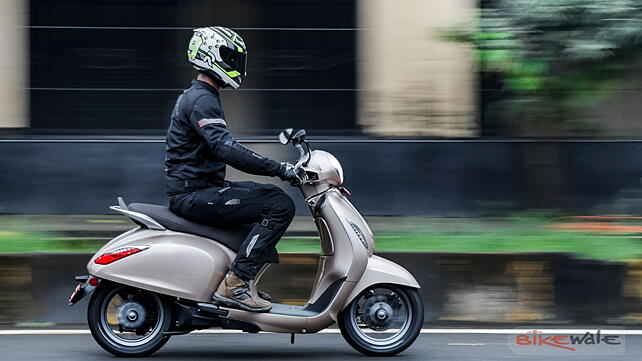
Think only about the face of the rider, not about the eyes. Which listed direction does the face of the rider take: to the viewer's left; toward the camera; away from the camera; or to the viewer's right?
to the viewer's right

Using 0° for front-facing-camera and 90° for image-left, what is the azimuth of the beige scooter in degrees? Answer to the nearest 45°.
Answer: approximately 270°

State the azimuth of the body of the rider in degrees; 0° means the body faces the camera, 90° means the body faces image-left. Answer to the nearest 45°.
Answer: approximately 270°
